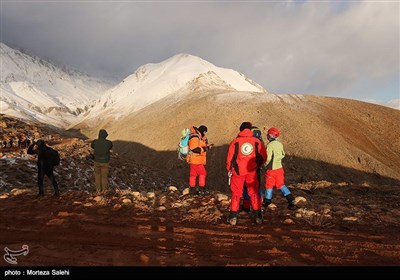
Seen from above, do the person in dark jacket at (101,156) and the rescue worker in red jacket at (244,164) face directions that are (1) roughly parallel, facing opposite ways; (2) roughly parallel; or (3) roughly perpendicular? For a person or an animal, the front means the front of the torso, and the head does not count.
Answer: roughly parallel

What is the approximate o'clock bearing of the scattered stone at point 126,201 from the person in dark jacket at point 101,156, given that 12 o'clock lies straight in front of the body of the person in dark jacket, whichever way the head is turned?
The scattered stone is roughly at 5 o'clock from the person in dark jacket.

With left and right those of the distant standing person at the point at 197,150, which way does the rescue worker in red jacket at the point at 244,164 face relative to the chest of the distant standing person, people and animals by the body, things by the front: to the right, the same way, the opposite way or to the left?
to the left

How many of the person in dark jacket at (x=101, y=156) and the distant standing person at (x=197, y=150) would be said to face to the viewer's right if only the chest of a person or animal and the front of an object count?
1

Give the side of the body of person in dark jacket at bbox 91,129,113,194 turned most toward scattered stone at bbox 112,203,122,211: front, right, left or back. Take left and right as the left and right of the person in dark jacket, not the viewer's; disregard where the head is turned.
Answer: back

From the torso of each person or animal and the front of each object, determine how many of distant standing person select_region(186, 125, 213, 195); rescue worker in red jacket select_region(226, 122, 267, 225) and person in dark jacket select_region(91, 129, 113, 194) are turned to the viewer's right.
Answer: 1

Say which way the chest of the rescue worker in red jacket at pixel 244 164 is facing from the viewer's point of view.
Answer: away from the camera

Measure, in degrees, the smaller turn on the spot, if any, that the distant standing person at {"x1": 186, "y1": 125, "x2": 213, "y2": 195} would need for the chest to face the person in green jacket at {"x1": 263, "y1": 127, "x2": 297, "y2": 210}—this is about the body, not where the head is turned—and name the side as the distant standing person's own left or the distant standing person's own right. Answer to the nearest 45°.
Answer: approximately 45° to the distant standing person's own right

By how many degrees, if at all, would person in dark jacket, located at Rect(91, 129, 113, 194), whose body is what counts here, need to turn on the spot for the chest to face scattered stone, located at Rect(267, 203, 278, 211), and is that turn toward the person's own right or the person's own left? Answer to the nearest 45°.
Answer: approximately 135° to the person's own right

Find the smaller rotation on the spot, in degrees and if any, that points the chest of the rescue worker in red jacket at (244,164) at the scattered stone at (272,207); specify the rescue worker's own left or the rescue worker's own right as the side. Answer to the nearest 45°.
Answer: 0° — they already face it

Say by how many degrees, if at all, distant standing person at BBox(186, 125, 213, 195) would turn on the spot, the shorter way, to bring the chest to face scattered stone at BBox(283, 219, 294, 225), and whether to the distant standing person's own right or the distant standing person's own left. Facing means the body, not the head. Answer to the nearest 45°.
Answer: approximately 45° to the distant standing person's own right

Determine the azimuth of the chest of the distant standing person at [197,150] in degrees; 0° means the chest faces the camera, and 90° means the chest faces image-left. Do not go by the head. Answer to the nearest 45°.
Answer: approximately 270°

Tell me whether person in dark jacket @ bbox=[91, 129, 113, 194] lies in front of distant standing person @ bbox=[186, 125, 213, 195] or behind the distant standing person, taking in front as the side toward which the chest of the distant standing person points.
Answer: behind

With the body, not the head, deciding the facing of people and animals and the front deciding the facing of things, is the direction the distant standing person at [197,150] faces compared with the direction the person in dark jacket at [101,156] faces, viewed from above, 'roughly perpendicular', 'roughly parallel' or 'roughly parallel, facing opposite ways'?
roughly perpendicular

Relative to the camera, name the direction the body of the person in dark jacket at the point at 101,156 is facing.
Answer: away from the camera

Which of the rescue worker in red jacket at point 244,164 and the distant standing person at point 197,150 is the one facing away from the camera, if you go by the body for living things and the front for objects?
the rescue worker in red jacket

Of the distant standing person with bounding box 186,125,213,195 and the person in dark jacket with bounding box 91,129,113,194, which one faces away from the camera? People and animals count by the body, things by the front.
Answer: the person in dark jacket
